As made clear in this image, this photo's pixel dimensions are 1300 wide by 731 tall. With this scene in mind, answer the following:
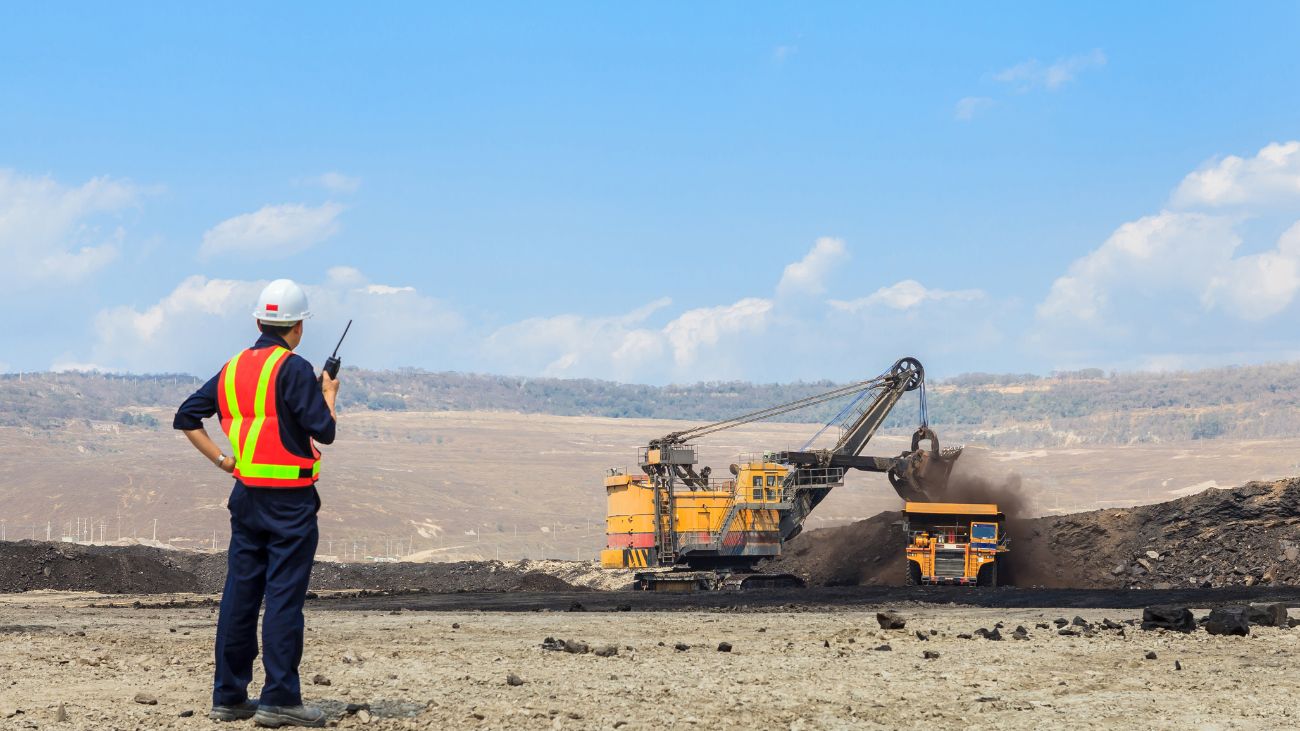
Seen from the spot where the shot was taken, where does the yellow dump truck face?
facing the viewer

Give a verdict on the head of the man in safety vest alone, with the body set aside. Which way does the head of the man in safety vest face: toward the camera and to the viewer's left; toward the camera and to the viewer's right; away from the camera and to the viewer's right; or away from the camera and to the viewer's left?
away from the camera and to the viewer's right

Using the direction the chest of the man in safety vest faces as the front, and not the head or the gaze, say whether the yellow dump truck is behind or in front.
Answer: in front

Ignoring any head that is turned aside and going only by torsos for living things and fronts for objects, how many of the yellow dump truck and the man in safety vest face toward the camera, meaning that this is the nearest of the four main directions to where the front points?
1

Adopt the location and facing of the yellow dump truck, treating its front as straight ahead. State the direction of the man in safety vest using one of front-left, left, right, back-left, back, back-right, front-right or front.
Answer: front

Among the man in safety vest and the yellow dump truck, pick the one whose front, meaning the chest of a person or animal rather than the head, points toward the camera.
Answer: the yellow dump truck

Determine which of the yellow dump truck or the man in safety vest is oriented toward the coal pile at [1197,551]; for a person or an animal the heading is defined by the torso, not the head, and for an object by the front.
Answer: the man in safety vest

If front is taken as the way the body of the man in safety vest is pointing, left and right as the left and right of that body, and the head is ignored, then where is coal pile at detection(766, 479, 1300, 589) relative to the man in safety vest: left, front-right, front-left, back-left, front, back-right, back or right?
front

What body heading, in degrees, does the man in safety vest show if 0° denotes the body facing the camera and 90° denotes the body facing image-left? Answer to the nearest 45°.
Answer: approximately 225°

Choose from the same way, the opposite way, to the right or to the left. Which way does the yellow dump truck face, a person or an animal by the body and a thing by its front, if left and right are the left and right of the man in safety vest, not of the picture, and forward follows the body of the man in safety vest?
the opposite way
